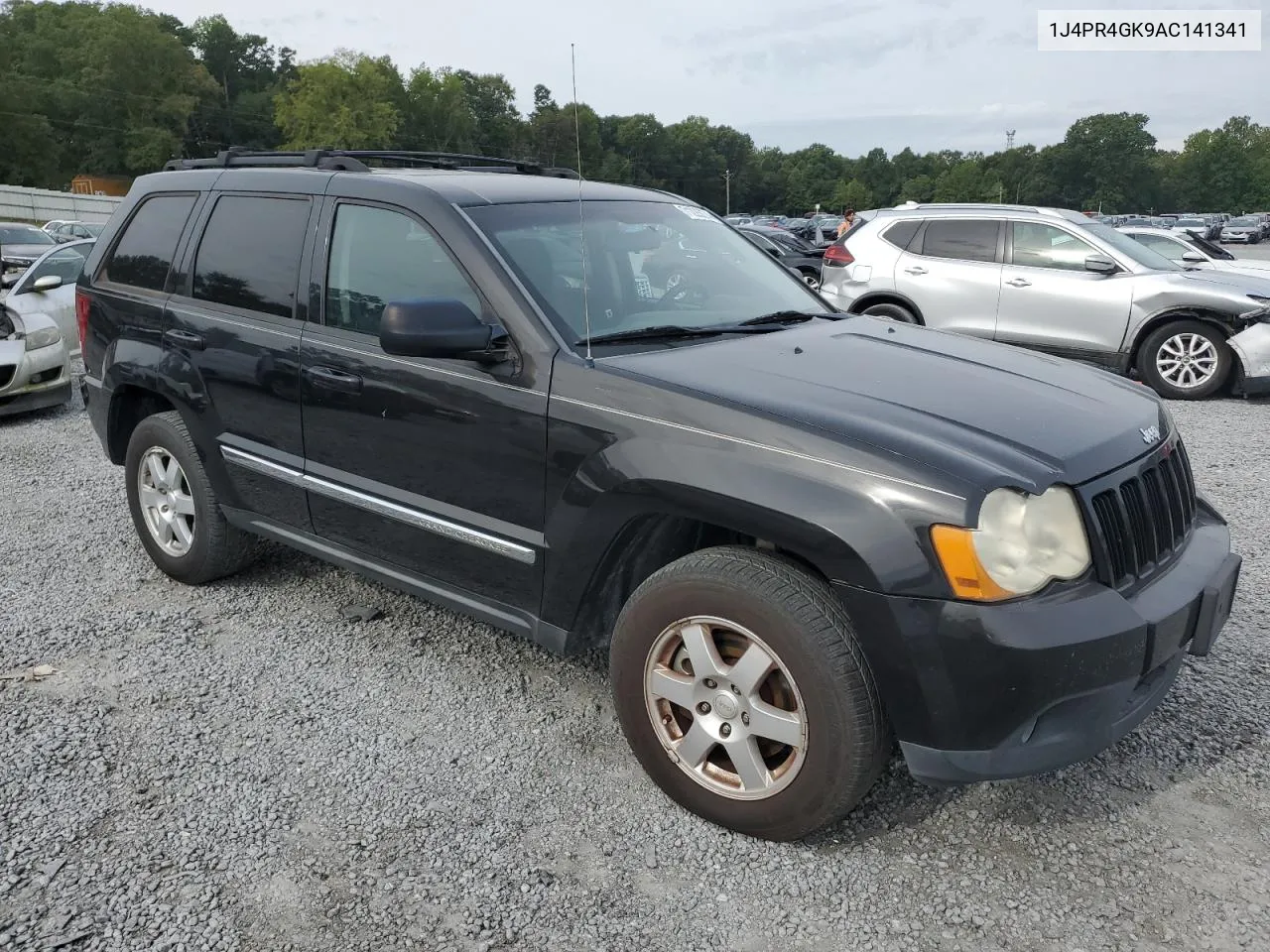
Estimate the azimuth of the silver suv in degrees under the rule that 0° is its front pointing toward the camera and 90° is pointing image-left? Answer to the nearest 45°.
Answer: approximately 270°

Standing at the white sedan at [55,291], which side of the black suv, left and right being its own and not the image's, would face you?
back

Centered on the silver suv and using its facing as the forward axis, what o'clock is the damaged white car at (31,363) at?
The damaged white car is roughly at 5 o'clock from the silver suv.

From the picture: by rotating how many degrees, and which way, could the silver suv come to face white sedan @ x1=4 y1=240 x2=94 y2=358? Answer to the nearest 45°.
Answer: approximately 180°

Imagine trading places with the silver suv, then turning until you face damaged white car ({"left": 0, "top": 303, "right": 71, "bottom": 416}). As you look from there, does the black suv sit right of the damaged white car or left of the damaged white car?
left

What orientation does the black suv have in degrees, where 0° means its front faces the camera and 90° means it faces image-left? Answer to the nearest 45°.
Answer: approximately 315°

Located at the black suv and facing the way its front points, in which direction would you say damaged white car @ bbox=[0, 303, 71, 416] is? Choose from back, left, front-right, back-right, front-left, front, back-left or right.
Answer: back

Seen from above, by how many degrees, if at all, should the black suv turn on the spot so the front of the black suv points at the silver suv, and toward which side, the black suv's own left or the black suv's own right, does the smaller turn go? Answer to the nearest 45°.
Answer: approximately 90° to the black suv's own left

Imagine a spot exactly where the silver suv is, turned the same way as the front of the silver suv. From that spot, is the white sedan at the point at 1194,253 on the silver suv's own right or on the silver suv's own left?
on the silver suv's own left

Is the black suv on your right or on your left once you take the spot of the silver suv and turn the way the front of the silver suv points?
on your right

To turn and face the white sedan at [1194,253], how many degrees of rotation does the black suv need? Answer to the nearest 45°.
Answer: approximately 90° to its left

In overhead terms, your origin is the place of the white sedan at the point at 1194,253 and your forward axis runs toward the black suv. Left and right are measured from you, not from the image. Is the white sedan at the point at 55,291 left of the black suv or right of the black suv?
right
